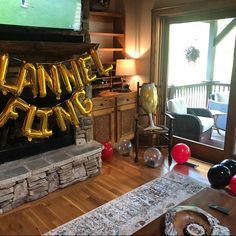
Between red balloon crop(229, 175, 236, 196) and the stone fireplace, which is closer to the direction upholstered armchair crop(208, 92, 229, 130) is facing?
the stone fireplace

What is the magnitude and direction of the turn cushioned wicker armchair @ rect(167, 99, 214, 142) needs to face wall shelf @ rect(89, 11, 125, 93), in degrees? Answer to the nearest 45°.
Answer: approximately 135° to its right

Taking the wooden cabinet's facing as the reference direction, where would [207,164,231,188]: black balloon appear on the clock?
The black balloon is roughly at 12 o'clock from the wooden cabinet.

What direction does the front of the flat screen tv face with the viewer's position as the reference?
facing the viewer

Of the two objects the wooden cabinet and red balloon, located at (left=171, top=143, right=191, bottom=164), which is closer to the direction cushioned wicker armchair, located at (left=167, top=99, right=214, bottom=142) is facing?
the red balloon

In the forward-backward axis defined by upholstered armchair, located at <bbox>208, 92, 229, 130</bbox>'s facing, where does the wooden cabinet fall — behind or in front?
in front
